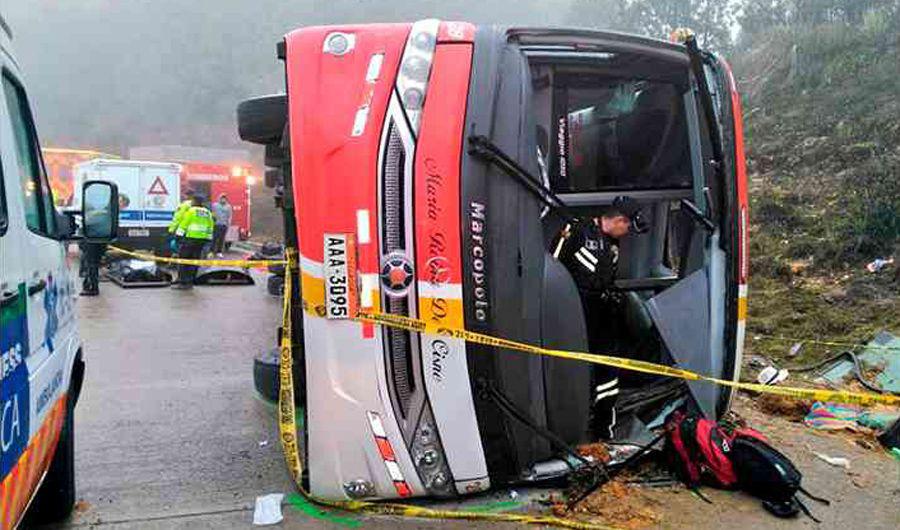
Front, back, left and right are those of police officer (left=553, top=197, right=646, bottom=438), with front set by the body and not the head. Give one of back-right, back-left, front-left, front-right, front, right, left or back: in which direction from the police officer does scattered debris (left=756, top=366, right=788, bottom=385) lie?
front-left

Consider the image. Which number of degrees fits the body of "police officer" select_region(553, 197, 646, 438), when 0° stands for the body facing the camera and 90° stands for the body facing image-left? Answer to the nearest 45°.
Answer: approximately 270°

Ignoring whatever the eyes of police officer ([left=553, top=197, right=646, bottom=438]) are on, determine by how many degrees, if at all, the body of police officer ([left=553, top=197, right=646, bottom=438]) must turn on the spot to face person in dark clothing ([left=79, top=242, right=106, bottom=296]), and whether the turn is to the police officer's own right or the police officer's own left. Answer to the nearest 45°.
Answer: approximately 135° to the police officer's own left

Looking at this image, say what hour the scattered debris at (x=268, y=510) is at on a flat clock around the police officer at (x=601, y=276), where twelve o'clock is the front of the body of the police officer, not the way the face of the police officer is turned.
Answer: The scattered debris is roughly at 5 o'clock from the police officer.

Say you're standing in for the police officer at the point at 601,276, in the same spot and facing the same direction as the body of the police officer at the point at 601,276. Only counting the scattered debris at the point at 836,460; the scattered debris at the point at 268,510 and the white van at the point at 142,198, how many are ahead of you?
1

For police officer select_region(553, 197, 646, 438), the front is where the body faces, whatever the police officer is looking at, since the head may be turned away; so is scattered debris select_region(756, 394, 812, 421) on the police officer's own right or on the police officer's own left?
on the police officer's own left

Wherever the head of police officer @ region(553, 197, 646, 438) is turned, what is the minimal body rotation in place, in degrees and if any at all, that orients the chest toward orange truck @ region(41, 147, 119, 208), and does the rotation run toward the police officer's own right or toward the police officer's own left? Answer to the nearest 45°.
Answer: approximately 135° to the police officer's own left

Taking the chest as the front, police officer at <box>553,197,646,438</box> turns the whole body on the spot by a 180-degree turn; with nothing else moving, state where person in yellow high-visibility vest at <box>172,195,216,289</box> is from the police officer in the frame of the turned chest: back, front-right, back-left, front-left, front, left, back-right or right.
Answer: front-right
